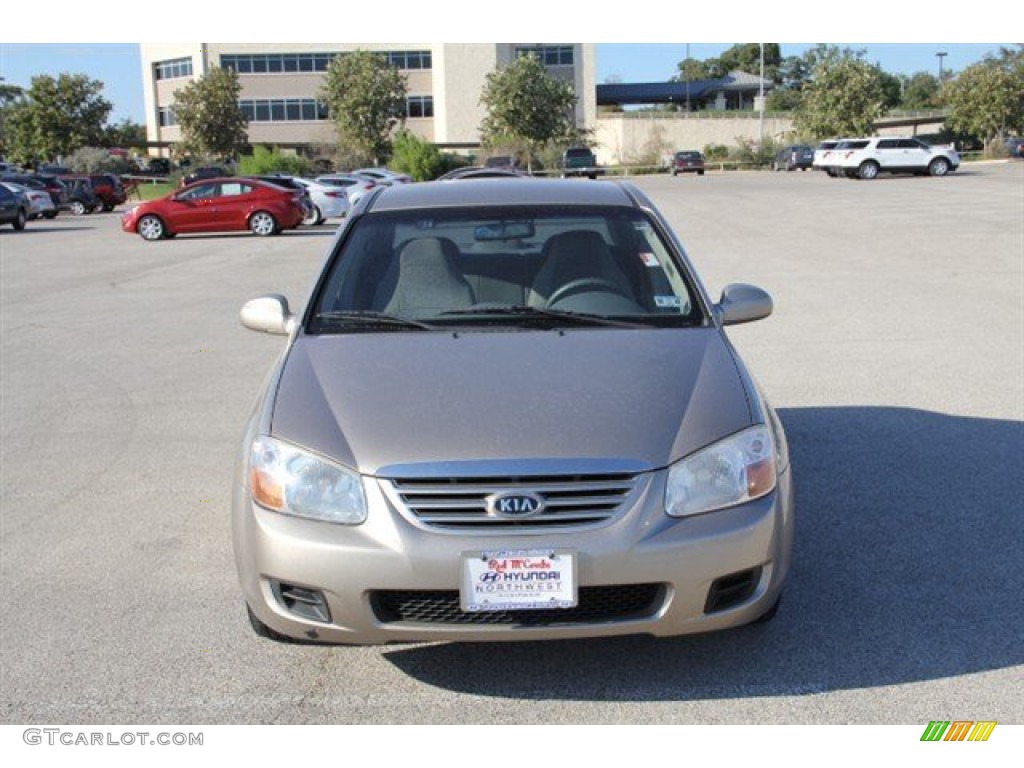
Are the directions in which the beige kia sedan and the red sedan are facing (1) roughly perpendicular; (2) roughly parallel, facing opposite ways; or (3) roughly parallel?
roughly perpendicular

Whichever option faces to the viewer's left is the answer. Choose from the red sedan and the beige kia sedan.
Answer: the red sedan

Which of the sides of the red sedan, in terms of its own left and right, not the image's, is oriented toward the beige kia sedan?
left

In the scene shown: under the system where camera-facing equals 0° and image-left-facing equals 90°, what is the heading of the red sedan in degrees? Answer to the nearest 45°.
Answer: approximately 90°

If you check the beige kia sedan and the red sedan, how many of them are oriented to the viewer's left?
1

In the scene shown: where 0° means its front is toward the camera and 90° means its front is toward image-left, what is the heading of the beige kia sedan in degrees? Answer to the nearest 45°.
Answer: approximately 0°

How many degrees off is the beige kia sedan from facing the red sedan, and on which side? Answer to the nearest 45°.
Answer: approximately 180°
